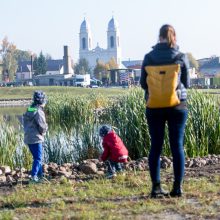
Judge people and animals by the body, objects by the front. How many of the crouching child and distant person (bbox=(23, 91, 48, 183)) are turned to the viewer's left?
1

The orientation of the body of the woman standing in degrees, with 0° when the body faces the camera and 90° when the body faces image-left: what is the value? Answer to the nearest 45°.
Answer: approximately 180°

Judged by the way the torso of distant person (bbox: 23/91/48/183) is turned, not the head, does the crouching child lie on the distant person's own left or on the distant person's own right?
on the distant person's own right

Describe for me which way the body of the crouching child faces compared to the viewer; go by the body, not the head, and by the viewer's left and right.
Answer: facing to the left of the viewer

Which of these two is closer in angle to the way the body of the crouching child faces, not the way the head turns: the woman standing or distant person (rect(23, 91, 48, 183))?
the distant person

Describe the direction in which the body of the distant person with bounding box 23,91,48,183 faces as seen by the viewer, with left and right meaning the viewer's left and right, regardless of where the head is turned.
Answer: facing away from the viewer and to the right of the viewer

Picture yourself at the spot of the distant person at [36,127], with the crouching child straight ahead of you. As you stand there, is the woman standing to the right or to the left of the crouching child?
right
